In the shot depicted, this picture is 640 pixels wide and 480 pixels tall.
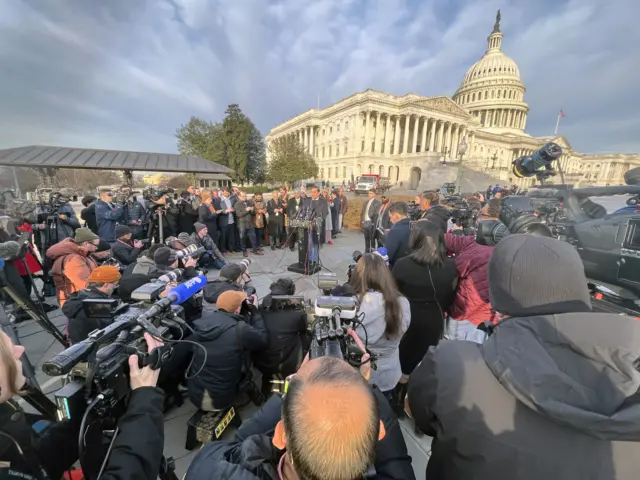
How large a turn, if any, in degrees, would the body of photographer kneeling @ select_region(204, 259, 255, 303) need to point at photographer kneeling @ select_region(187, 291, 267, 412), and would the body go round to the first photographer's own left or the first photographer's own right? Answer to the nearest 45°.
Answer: approximately 135° to the first photographer's own right

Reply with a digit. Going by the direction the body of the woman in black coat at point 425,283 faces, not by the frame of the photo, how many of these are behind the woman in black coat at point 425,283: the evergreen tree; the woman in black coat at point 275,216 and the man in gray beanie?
1

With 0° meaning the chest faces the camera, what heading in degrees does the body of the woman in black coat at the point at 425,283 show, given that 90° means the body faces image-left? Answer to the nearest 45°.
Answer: approximately 180°

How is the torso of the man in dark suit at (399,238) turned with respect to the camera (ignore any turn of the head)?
to the viewer's left

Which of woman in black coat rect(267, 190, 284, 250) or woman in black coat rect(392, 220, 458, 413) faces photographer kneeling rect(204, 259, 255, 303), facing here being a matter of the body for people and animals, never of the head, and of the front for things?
woman in black coat rect(267, 190, 284, 250)

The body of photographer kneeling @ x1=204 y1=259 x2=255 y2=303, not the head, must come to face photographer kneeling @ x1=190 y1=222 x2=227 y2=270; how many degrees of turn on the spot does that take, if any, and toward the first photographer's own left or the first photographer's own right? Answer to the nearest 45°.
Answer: approximately 45° to the first photographer's own left

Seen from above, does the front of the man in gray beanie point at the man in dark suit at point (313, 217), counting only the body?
yes

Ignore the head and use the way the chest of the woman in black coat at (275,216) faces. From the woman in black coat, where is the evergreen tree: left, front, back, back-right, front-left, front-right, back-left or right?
back

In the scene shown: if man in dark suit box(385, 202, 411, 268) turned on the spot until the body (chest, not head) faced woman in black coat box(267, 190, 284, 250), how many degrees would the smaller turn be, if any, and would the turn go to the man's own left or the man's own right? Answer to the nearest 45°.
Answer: approximately 45° to the man's own right

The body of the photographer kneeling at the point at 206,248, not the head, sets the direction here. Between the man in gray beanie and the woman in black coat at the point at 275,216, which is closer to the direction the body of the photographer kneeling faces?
the woman in black coat

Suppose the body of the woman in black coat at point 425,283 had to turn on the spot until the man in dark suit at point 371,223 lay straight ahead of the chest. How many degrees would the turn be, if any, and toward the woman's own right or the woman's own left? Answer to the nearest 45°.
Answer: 0° — they already face them

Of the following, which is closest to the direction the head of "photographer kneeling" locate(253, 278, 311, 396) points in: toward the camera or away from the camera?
away from the camera

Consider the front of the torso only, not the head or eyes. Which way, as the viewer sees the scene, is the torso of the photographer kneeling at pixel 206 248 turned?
to the viewer's right

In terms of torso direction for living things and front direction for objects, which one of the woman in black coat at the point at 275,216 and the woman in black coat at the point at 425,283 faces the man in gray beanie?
the woman in black coat at the point at 275,216

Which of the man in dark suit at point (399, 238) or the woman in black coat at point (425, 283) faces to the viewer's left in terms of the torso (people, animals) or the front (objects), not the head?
the man in dark suit

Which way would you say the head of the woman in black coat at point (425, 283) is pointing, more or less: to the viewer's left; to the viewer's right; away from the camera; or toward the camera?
away from the camera

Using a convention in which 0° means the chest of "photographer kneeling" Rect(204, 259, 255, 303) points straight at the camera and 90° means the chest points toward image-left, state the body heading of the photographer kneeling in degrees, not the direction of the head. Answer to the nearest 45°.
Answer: approximately 225°

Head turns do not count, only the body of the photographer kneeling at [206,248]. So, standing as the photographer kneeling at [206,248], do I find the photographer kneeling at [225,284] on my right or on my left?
on my right
